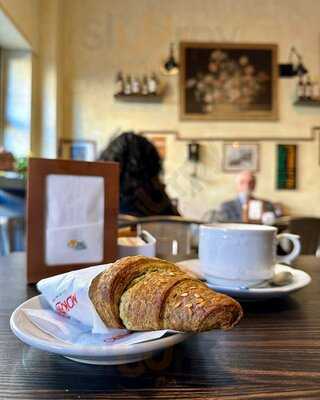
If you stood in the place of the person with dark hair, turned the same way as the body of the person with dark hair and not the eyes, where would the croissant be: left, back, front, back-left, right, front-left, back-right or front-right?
back

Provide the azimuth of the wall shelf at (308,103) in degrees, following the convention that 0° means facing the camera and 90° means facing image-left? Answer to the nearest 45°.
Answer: approximately 0°

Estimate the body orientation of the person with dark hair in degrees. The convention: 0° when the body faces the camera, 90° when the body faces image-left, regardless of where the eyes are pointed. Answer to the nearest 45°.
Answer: approximately 180°

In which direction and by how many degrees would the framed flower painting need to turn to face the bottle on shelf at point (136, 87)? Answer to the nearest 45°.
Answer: approximately 90° to its right

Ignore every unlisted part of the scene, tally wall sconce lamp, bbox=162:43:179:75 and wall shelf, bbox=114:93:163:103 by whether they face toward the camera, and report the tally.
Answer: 2

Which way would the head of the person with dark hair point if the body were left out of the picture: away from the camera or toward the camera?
away from the camera

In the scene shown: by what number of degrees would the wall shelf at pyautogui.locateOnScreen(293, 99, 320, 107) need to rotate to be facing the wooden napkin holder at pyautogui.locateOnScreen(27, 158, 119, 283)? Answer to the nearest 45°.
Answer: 0° — it already faces it

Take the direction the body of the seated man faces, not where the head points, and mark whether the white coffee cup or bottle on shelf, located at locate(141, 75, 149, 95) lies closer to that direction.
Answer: the white coffee cup
